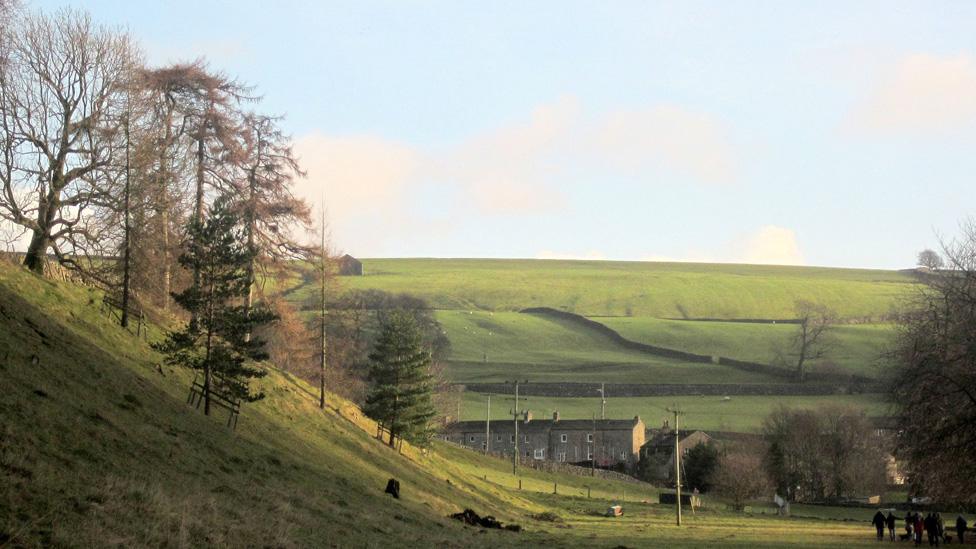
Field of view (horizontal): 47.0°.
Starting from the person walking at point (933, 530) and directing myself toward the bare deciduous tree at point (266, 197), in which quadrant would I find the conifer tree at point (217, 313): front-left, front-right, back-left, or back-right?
front-left
